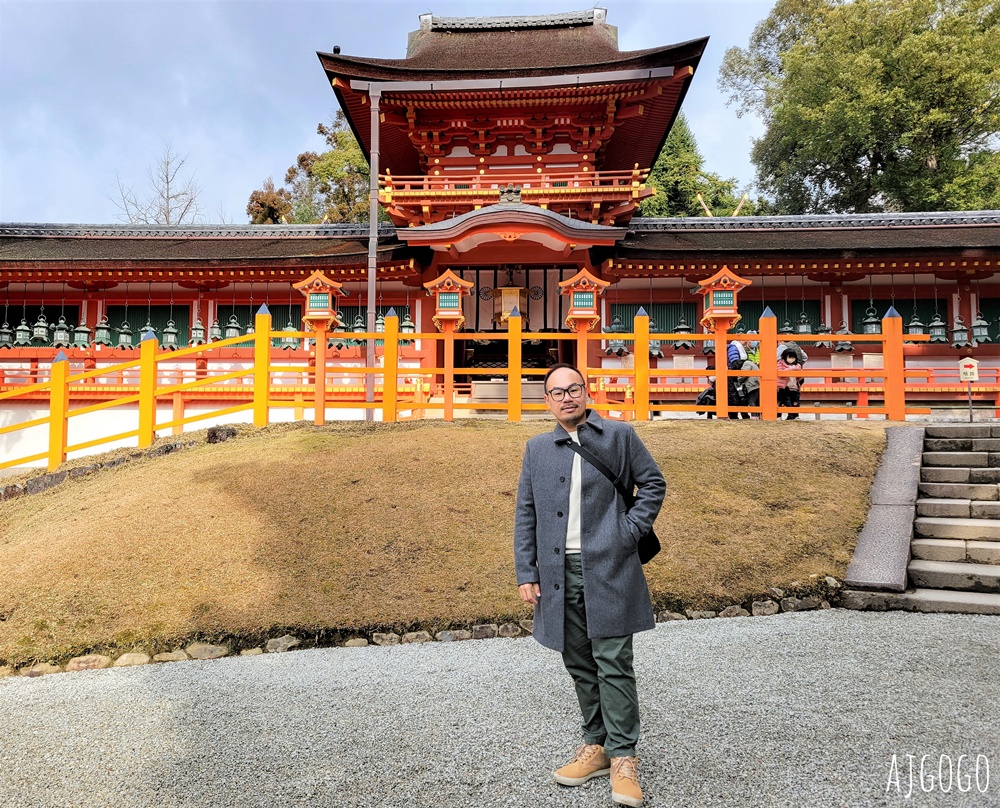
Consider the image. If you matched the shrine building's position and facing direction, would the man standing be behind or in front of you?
in front

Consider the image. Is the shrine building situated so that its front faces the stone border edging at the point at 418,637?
yes

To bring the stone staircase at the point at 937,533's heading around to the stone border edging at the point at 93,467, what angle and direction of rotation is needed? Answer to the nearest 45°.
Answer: approximately 90° to its right

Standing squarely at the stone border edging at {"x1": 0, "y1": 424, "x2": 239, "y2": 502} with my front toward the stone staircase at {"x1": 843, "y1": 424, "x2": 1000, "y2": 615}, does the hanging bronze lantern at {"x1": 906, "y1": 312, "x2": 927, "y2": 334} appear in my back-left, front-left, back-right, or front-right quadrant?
front-left

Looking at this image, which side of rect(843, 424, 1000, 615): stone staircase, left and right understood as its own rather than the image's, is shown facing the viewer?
front

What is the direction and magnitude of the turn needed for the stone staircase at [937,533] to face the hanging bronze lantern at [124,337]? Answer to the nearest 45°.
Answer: approximately 90° to its right

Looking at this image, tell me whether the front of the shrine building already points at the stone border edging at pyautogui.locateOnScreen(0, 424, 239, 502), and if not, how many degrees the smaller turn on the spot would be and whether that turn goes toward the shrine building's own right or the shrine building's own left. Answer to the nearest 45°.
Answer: approximately 45° to the shrine building's own right

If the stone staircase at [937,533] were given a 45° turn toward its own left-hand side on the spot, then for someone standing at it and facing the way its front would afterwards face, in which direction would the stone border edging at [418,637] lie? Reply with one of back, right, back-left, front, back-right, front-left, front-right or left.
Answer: right

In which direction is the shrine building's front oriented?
toward the camera

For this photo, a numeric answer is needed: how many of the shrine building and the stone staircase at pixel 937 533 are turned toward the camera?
2

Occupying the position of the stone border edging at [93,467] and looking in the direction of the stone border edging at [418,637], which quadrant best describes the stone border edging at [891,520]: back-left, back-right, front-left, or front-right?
front-left

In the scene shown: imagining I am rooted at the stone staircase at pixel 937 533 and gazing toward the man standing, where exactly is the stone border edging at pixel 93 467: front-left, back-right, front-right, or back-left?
front-right

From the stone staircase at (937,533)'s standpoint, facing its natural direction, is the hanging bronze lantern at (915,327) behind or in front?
behind
